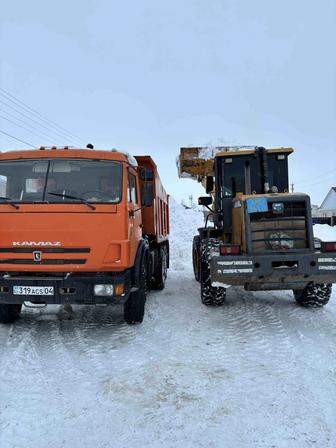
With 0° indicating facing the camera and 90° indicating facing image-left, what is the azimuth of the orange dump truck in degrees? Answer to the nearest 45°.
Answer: approximately 0°

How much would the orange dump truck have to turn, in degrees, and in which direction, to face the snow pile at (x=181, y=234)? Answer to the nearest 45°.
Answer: approximately 180°
